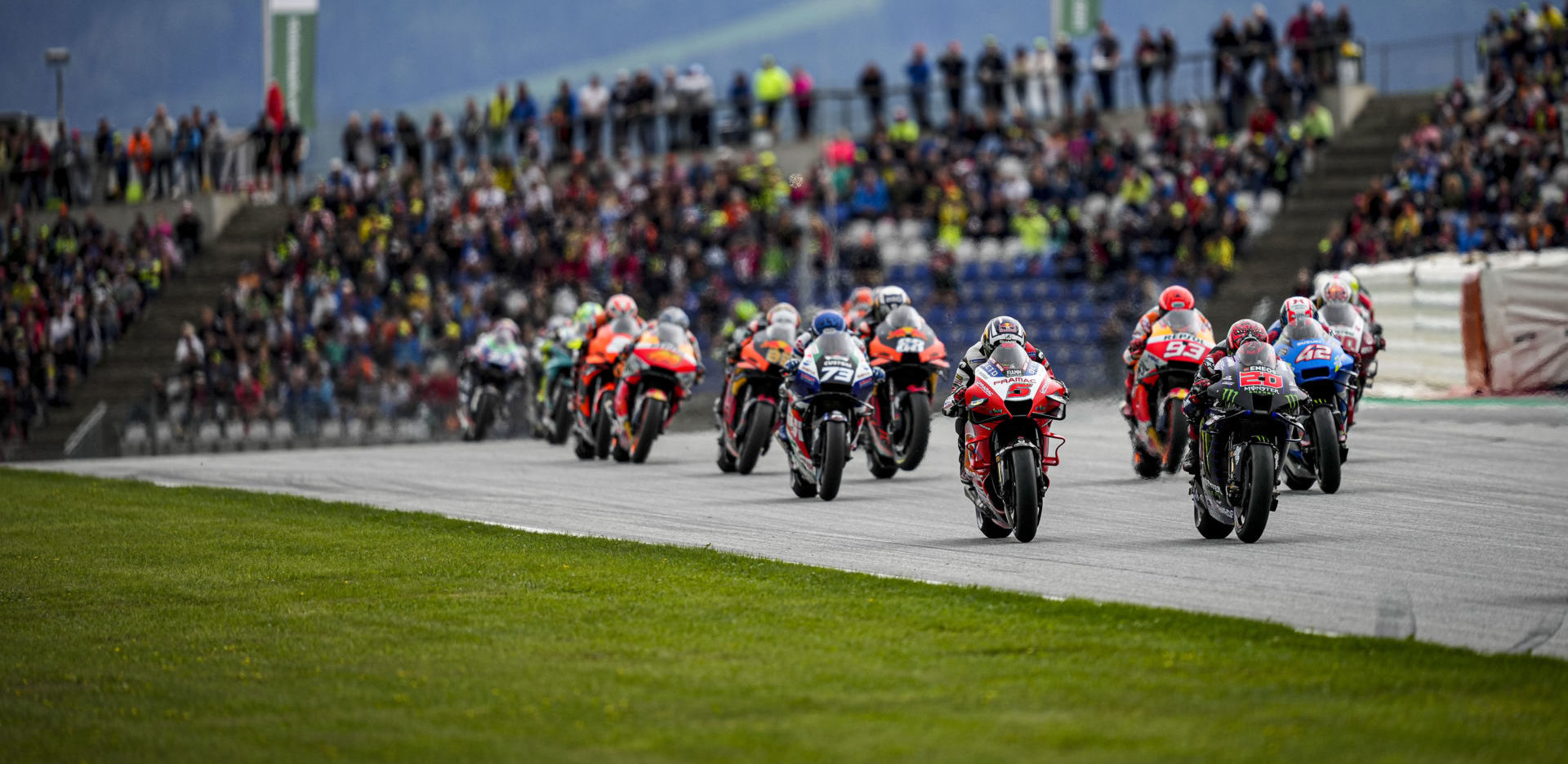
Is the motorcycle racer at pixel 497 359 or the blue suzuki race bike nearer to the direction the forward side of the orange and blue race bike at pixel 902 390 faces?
the blue suzuki race bike

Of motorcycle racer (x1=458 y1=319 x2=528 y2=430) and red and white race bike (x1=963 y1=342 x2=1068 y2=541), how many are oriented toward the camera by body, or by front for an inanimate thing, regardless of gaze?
2

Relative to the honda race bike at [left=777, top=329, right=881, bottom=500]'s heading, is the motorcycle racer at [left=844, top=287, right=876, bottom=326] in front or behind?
behind

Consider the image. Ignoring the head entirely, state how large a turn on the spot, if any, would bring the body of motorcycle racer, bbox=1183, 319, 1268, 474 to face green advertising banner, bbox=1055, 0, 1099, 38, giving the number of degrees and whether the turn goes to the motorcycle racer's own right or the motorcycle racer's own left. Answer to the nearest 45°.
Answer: approximately 180°

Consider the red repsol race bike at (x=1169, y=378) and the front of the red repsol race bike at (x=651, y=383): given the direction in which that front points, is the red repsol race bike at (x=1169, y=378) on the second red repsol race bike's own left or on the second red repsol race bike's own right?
on the second red repsol race bike's own left

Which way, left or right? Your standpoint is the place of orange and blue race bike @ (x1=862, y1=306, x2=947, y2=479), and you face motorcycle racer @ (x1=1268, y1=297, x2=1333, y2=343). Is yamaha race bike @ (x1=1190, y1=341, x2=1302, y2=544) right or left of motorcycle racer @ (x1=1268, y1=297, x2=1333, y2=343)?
right

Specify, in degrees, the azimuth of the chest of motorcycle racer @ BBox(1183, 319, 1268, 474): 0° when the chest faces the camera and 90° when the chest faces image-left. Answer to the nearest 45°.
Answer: approximately 0°

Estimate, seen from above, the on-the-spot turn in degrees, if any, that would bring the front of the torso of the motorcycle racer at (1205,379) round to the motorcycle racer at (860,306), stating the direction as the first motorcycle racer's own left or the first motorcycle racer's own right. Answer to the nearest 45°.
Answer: approximately 135° to the first motorcycle racer's own right

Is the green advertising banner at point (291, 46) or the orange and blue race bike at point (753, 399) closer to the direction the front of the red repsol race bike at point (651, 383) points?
the orange and blue race bike
